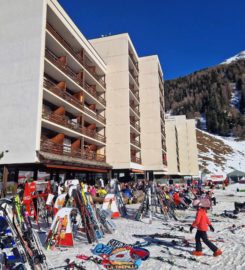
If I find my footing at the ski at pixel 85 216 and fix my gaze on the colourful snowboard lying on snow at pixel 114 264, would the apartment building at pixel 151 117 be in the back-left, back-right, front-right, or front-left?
back-left

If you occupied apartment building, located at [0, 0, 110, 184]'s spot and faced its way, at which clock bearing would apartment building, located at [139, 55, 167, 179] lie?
apartment building, located at [139, 55, 167, 179] is roughly at 9 o'clock from apartment building, located at [0, 0, 110, 184].

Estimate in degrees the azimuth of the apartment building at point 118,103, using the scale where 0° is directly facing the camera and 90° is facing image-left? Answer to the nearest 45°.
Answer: approximately 270°

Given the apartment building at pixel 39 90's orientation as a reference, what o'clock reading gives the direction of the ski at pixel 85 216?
The ski is roughly at 1 o'clock from the apartment building.

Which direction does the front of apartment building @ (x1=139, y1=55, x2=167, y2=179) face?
to the viewer's right

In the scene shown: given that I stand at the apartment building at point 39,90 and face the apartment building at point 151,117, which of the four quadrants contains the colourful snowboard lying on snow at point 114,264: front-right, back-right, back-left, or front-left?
back-right
